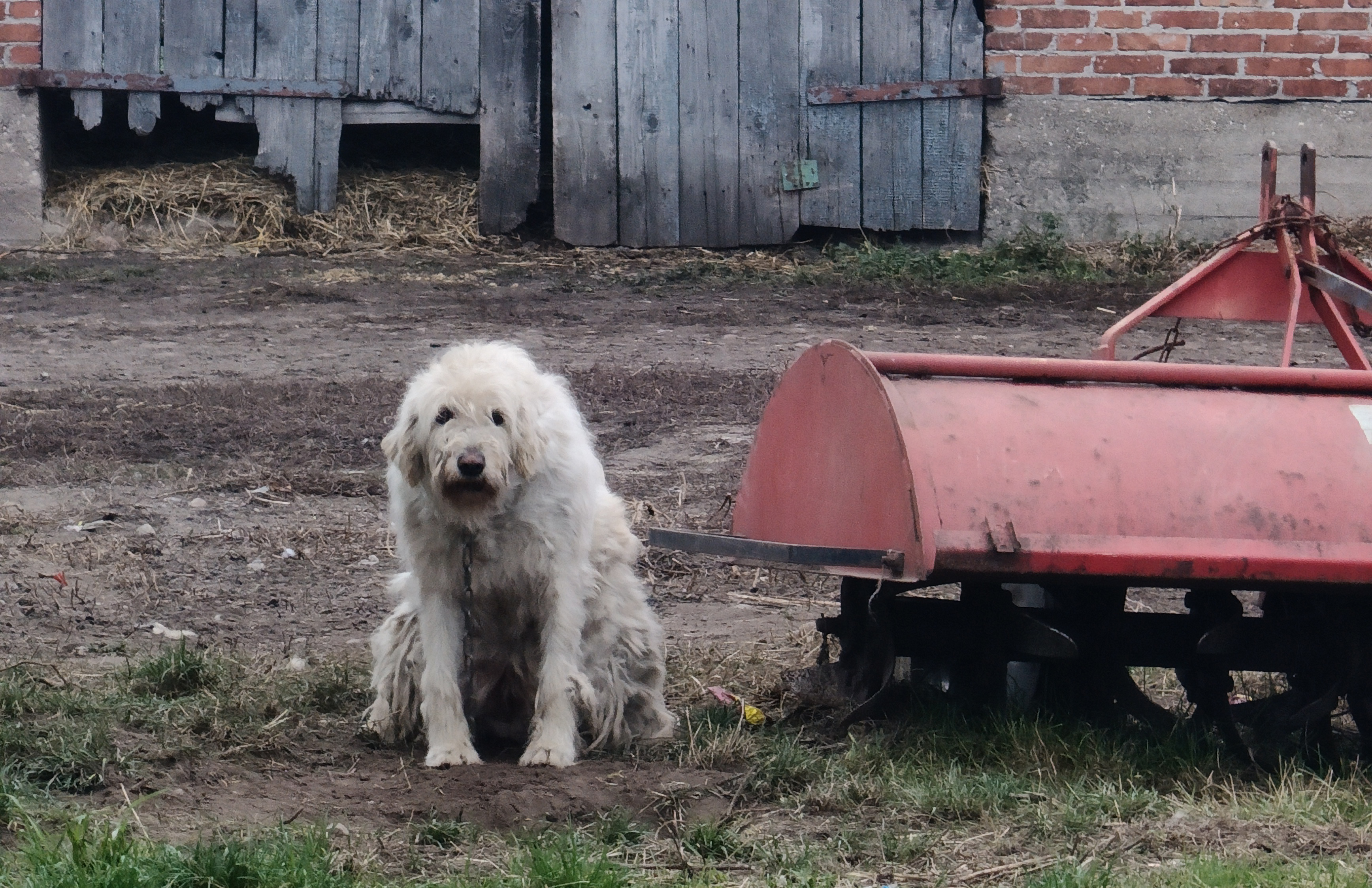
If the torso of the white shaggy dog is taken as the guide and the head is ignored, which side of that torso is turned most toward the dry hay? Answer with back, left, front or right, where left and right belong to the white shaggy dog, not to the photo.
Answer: back

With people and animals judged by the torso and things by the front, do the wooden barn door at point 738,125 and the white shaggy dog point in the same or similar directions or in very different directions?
same or similar directions

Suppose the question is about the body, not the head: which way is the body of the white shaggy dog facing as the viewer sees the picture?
toward the camera

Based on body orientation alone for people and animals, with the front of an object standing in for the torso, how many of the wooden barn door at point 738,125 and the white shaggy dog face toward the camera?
2

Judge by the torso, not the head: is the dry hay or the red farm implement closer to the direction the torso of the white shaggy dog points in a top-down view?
the red farm implement

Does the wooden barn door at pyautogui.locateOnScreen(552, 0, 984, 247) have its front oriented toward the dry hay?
no

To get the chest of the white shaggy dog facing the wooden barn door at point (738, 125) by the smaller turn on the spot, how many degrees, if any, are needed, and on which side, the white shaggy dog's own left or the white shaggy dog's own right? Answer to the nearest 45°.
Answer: approximately 180°

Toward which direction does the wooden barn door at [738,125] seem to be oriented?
toward the camera

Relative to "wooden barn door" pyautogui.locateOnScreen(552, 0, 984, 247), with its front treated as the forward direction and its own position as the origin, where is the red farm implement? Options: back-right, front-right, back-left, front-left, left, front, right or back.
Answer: front

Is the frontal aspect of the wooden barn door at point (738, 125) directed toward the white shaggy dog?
yes
